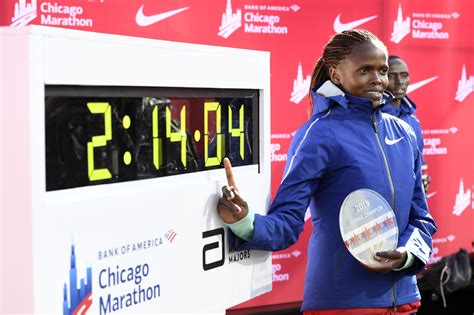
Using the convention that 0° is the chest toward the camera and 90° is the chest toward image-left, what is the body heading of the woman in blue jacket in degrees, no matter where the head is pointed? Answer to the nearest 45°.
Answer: approximately 315°

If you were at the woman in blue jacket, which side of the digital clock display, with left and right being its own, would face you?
left

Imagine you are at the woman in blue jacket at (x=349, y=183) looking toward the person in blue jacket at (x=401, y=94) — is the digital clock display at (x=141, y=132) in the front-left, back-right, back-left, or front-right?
back-left

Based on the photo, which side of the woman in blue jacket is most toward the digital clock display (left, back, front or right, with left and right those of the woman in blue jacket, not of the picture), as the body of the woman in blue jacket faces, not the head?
right

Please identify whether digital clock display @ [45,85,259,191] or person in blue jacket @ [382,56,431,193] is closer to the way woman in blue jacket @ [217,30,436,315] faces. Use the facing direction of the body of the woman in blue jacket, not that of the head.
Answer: the digital clock display

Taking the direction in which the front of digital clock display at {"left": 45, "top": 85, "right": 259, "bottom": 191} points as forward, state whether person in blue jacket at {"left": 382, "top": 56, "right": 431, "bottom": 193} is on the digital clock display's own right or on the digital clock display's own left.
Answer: on the digital clock display's own left
